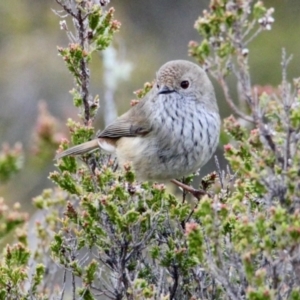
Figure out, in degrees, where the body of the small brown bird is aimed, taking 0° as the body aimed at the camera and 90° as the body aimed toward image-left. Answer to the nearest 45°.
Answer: approximately 315°
